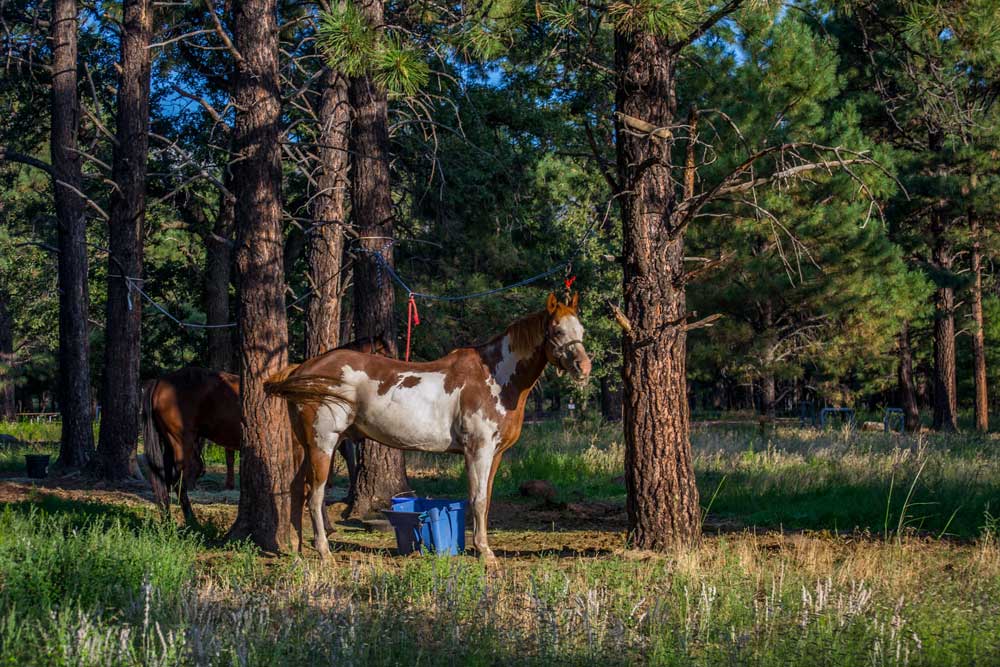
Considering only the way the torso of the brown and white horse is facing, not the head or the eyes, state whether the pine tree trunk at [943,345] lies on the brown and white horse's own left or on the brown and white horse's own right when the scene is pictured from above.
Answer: on the brown and white horse's own left

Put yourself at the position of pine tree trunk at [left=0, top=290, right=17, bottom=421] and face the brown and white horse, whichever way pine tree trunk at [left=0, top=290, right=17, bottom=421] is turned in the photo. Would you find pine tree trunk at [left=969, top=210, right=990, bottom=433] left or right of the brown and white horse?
left

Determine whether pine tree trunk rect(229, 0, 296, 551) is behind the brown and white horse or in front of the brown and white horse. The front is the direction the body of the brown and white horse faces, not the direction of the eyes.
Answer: behind

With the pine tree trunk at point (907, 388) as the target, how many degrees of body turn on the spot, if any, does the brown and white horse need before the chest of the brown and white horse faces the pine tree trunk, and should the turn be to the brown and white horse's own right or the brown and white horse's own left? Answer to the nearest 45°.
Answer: approximately 45° to the brown and white horse's own left

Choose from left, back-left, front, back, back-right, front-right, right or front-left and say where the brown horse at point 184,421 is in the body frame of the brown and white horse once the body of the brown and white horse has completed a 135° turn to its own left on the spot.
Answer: front

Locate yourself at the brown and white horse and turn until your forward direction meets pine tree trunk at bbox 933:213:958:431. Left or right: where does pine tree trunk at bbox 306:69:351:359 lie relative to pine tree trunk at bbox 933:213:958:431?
left

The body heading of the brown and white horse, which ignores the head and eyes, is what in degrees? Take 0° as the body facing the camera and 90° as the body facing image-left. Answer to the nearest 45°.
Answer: approximately 270°

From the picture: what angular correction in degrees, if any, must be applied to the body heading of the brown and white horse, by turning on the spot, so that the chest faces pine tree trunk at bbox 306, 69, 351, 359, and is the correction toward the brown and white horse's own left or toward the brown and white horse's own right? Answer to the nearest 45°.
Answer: approximately 90° to the brown and white horse's own left

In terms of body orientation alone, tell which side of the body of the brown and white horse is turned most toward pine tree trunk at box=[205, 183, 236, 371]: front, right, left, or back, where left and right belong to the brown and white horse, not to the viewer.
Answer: left

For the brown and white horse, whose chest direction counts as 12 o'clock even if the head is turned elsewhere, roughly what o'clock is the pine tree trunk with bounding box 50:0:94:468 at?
The pine tree trunk is roughly at 8 o'clock from the brown and white horse.

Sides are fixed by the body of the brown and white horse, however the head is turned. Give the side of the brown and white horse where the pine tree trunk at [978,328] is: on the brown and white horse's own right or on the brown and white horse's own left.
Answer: on the brown and white horse's own left

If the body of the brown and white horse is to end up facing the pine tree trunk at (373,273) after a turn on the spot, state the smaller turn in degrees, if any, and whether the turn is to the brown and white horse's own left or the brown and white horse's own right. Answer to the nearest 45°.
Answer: approximately 90° to the brown and white horse's own left

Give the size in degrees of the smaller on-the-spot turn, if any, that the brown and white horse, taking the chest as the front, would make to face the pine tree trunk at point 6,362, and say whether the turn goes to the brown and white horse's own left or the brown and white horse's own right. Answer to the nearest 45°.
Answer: approximately 135° to the brown and white horse's own left
